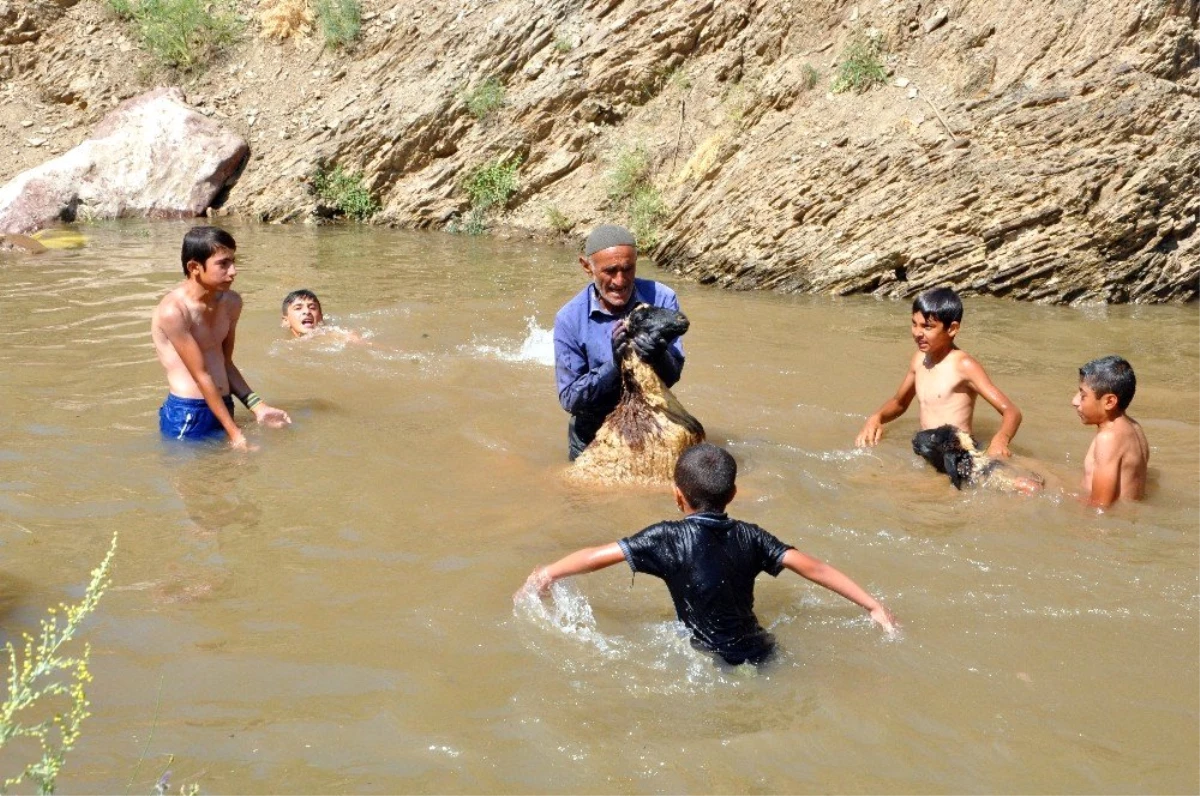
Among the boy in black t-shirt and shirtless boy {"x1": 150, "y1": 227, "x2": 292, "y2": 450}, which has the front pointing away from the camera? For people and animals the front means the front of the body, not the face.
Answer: the boy in black t-shirt

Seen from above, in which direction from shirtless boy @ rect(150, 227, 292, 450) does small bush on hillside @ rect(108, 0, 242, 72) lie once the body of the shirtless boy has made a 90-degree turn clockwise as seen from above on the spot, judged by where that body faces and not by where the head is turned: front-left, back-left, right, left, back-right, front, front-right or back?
back-right

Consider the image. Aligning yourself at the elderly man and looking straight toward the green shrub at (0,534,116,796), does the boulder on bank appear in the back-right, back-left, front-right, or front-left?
back-right

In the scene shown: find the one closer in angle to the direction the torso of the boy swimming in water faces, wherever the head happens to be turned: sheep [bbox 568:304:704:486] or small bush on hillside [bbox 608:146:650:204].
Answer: the sheep

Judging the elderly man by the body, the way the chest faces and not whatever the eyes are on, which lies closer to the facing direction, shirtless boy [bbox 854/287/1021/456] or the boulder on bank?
the shirtless boy

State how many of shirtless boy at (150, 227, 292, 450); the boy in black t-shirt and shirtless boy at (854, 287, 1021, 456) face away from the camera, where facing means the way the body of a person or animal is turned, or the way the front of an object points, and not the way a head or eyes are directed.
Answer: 1

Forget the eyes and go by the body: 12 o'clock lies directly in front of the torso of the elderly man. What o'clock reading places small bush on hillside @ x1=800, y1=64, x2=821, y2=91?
The small bush on hillside is roughly at 8 o'clock from the elderly man.

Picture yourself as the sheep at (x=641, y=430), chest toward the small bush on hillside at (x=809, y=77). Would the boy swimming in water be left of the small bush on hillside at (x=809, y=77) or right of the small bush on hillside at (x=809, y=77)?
left

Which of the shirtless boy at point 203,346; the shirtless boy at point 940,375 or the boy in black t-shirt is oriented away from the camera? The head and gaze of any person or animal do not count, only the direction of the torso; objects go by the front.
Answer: the boy in black t-shirt

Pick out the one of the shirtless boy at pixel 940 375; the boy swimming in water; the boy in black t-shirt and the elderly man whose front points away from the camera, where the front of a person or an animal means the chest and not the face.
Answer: the boy in black t-shirt

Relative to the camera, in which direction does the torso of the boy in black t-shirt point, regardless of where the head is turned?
away from the camera

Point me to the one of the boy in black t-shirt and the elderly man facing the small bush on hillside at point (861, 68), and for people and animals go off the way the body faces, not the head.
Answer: the boy in black t-shirt

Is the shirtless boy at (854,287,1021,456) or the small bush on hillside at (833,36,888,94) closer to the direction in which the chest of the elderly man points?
the shirtless boy

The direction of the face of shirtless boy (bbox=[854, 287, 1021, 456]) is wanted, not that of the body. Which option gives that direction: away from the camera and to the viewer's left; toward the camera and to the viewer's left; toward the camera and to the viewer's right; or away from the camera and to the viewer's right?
toward the camera and to the viewer's left

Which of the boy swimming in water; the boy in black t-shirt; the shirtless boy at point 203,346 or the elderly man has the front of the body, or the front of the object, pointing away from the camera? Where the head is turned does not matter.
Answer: the boy in black t-shirt

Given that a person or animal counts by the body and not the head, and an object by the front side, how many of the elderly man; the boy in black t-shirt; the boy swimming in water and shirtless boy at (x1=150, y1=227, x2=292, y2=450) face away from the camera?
1
